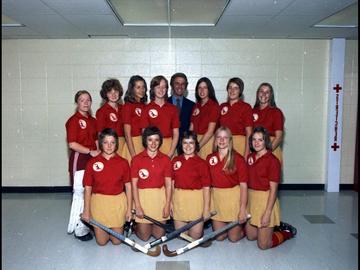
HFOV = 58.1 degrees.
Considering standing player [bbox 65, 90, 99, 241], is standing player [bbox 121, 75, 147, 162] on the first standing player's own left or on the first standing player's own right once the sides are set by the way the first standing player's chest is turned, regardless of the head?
on the first standing player's own left

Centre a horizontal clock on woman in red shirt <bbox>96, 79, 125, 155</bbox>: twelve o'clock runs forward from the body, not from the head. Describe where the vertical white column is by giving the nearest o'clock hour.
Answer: The vertical white column is roughly at 10 o'clock from the woman in red shirt.

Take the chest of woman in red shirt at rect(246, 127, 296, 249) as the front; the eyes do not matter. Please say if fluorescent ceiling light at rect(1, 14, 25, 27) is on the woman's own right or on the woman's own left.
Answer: on the woman's own right

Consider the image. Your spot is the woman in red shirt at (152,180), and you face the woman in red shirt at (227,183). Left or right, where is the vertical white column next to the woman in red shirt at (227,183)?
left

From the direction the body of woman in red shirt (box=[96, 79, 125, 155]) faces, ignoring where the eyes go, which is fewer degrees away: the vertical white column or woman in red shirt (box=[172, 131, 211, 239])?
the woman in red shirt

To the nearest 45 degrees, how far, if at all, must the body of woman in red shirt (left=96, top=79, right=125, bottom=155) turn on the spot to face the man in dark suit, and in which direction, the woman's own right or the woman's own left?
approximately 45° to the woman's own left

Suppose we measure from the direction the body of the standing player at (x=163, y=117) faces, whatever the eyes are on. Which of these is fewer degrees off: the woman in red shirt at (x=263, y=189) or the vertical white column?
the woman in red shirt
